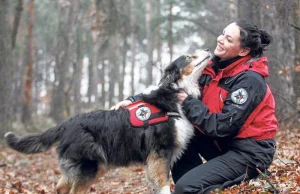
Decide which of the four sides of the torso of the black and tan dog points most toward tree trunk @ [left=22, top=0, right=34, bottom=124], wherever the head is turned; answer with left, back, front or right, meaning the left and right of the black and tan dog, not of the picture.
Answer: left

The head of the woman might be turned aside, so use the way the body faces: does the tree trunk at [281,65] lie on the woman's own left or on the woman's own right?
on the woman's own right

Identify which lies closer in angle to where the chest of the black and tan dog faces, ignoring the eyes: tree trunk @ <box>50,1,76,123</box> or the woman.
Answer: the woman

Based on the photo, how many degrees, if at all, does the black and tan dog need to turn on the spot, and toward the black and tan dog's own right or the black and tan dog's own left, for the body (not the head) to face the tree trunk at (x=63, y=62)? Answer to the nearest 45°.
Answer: approximately 90° to the black and tan dog's own left

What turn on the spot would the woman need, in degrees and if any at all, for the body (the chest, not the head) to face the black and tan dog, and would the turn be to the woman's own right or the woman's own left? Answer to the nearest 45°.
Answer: approximately 45° to the woman's own right

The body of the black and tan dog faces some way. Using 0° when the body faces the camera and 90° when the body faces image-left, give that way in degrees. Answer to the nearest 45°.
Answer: approximately 270°

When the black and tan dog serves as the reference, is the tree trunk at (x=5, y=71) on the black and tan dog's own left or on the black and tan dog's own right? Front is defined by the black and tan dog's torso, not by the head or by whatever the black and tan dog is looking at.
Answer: on the black and tan dog's own left

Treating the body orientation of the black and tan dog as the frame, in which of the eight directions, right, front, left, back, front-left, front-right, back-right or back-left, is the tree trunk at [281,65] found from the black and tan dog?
front-left

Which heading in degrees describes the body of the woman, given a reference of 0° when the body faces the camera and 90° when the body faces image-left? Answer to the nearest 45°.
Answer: approximately 90°

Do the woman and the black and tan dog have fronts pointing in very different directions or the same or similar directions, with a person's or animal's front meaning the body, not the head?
very different directions
